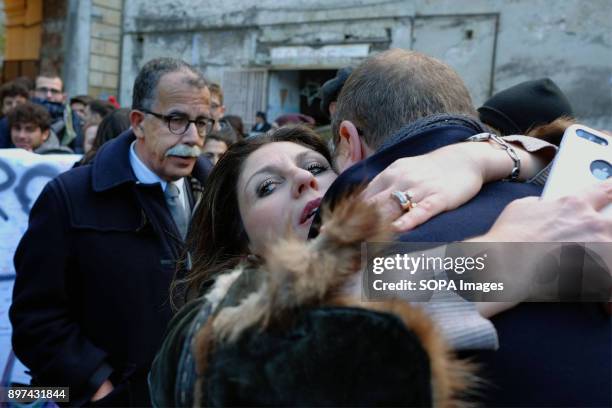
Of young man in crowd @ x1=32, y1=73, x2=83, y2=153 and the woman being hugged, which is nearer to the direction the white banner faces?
the woman being hugged

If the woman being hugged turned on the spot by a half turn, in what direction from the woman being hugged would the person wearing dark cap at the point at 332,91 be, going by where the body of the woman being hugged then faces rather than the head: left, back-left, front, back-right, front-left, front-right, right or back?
front-right

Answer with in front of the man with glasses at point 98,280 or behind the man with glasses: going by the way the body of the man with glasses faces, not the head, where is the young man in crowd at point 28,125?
behind

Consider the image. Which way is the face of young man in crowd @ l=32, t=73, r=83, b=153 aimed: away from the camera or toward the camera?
toward the camera

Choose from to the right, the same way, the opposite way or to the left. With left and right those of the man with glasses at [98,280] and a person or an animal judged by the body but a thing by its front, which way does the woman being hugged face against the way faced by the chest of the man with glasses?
the same way

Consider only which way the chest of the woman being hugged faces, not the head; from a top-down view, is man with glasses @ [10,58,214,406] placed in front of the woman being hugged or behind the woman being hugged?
behind

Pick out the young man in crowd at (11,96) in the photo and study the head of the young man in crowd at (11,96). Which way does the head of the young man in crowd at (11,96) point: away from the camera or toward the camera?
toward the camera

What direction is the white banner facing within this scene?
toward the camera

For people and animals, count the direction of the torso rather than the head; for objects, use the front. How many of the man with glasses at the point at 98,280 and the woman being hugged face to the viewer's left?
0

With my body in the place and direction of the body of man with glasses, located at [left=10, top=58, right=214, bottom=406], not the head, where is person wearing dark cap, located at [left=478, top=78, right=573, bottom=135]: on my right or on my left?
on my left

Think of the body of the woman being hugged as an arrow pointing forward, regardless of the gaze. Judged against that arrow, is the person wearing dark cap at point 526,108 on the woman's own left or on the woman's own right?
on the woman's own left

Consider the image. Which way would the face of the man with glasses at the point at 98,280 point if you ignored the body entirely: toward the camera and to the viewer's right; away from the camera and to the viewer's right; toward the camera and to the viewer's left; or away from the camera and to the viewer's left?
toward the camera and to the viewer's right

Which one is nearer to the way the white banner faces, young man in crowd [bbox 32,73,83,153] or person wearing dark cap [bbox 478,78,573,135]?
the person wearing dark cap

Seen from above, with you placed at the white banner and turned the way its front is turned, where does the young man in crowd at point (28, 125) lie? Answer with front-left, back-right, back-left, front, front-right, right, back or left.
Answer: back

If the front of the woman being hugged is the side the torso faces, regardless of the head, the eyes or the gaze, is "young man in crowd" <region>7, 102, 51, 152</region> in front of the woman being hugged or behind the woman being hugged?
behind

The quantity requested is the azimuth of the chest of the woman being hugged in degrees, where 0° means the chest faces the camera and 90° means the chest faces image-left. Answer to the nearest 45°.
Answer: approximately 315°

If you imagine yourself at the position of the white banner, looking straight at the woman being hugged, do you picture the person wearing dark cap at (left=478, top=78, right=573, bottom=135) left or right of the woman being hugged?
left

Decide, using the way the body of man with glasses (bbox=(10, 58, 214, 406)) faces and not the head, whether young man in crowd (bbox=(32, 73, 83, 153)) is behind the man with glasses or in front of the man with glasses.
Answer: behind

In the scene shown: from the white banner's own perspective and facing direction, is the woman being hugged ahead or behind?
ahead
